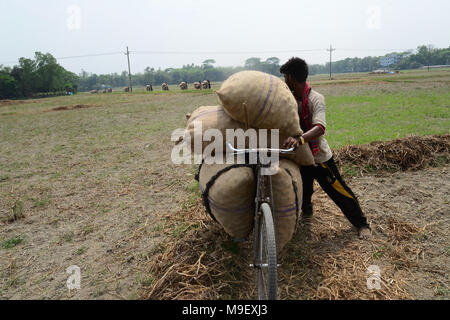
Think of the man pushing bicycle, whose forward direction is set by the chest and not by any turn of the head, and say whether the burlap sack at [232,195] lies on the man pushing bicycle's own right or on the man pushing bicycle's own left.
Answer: on the man pushing bicycle's own left

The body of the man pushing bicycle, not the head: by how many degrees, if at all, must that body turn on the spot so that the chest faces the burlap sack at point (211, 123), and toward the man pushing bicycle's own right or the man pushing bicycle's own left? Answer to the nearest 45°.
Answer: approximately 45° to the man pushing bicycle's own left

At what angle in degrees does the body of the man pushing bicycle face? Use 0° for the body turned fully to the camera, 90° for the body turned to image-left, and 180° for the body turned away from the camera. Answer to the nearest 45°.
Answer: approximately 90°

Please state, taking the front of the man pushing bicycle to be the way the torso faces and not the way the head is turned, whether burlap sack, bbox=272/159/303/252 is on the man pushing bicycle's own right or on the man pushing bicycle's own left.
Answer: on the man pushing bicycle's own left

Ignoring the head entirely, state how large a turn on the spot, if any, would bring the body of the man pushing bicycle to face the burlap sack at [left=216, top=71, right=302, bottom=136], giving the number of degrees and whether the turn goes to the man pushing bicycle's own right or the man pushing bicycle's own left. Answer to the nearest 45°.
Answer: approximately 45° to the man pushing bicycle's own left

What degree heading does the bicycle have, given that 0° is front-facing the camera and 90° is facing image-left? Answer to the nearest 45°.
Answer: approximately 0°
